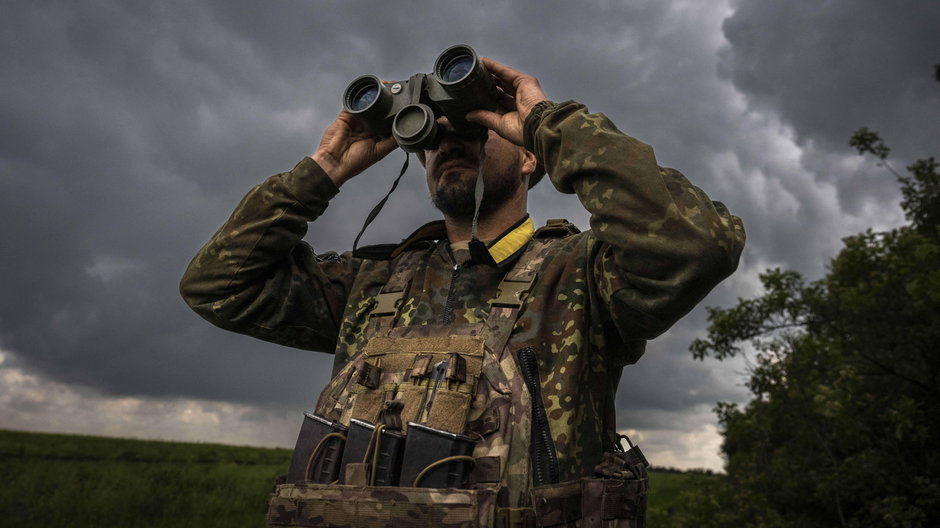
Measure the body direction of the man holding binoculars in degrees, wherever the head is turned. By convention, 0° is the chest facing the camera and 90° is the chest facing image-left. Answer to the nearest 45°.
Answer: approximately 45°
